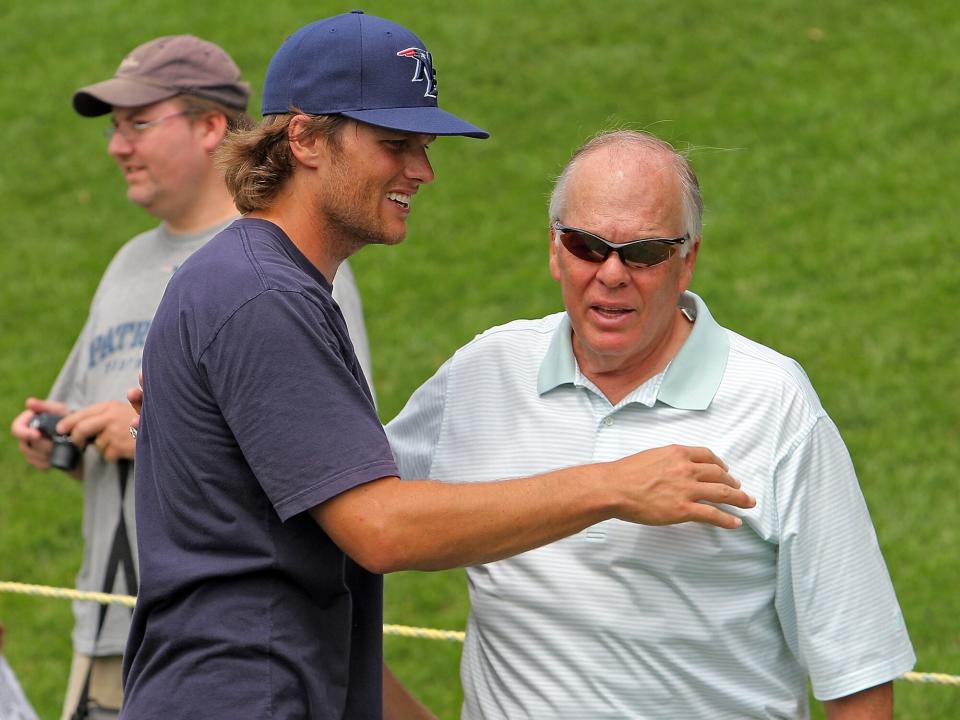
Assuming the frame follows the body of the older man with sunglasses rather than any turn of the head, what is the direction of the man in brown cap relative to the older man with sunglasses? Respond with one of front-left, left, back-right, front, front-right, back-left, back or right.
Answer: back-right

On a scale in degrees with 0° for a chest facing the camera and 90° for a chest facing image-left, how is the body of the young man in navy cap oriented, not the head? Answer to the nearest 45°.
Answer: approximately 270°

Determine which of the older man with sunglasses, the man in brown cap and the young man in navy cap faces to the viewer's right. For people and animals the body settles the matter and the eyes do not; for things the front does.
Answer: the young man in navy cap

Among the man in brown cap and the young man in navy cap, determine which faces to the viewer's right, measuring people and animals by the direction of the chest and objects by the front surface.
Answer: the young man in navy cap

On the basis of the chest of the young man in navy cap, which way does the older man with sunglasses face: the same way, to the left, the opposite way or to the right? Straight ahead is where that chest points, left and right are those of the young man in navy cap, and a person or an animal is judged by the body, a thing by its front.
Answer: to the right

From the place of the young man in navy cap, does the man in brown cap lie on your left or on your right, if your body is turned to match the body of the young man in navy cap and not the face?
on your left

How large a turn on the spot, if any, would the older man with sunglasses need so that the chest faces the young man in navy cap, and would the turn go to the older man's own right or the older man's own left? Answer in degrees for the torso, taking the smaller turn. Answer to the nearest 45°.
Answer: approximately 45° to the older man's own right

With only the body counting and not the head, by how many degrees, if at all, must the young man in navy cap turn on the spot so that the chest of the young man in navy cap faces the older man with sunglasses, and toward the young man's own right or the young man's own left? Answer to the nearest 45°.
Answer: approximately 45° to the young man's own left

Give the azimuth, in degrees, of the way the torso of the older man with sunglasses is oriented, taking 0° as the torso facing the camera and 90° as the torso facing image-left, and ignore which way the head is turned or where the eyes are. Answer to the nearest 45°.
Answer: approximately 0°

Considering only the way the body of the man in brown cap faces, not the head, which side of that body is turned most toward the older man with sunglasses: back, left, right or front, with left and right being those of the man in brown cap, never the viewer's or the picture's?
left

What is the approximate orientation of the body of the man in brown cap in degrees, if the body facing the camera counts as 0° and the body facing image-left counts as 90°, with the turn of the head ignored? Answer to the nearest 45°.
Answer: approximately 45°

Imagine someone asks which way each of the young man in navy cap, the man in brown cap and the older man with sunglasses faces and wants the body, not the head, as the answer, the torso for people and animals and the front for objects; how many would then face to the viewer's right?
1
